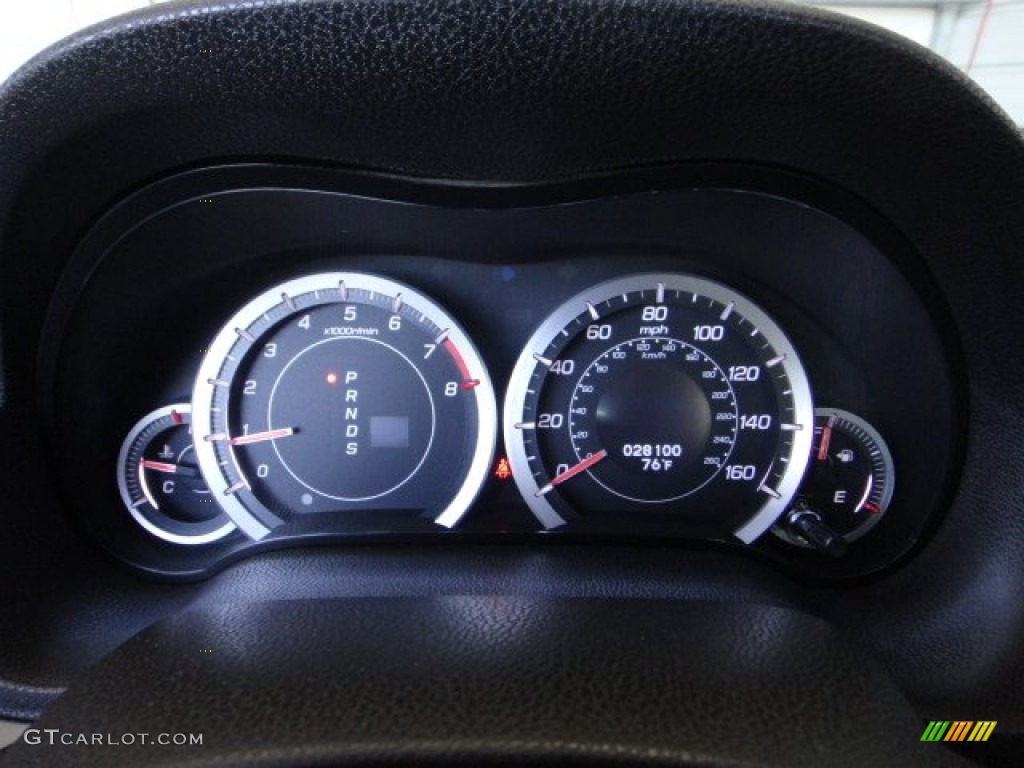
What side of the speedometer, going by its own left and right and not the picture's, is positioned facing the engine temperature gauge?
right

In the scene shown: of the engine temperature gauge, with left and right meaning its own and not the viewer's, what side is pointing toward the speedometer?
left

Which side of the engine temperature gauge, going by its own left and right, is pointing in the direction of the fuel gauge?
left

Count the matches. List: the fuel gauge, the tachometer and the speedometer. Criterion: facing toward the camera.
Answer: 3

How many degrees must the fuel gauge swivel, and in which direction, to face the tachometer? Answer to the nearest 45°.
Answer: approximately 90° to its right

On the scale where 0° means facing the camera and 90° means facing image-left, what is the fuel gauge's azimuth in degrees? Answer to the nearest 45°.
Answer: approximately 0°

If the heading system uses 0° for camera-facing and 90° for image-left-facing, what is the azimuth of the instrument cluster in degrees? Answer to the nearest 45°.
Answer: approximately 0°
